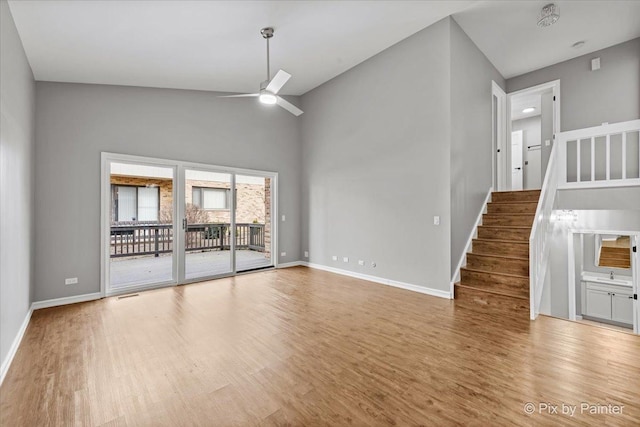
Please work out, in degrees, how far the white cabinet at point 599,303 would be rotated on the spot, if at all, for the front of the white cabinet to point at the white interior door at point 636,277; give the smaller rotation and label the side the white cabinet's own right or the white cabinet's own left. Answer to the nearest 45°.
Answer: approximately 90° to the white cabinet's own left

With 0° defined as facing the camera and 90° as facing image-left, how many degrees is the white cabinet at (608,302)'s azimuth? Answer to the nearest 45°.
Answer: approximately 45°

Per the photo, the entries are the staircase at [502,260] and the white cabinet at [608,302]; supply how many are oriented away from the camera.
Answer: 0

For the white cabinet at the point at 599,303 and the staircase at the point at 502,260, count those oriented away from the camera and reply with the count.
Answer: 0

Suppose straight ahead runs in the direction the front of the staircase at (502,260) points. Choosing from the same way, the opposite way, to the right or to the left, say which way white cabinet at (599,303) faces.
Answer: the same way

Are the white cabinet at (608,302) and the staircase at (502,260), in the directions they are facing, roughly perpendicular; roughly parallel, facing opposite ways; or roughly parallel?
roughly parallel

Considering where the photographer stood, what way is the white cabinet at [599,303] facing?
facing the viewer and to the left of the viewer
